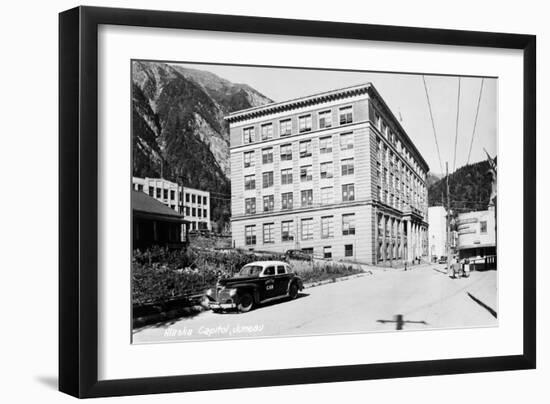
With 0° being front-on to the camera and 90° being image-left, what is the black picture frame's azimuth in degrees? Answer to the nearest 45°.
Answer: approximately 315°
